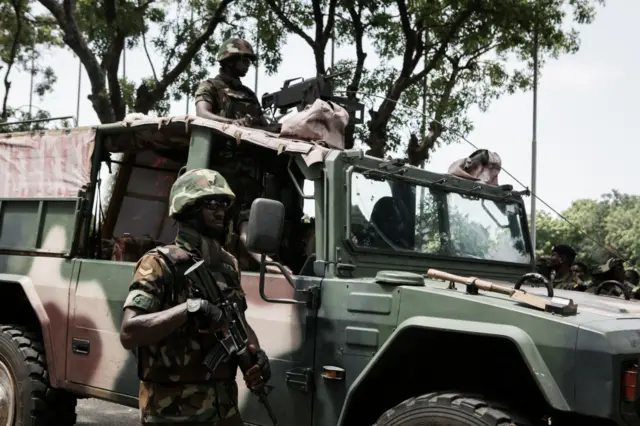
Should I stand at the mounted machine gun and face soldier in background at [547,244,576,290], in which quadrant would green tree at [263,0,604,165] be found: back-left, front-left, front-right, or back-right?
front-left

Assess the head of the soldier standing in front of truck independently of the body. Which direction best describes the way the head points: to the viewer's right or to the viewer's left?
to the viewer's right

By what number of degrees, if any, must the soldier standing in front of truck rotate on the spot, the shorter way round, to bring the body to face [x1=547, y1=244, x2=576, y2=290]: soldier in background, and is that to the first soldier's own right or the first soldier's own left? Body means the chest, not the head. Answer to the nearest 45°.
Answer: approximately 90° to the first soldier's own left

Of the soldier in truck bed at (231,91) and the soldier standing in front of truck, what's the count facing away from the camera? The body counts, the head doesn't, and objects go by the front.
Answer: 0

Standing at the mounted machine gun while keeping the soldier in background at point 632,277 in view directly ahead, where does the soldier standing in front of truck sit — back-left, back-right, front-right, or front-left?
back-right

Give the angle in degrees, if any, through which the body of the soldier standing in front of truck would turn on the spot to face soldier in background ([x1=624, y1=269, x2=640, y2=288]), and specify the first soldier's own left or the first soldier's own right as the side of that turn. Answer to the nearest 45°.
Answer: approximately 90° to the first soldier's own left

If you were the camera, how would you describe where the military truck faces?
facing the viewer and to the right of the viewer

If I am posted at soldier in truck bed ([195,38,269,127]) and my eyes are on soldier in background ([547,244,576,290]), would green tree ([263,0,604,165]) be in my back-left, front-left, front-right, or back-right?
front-left
